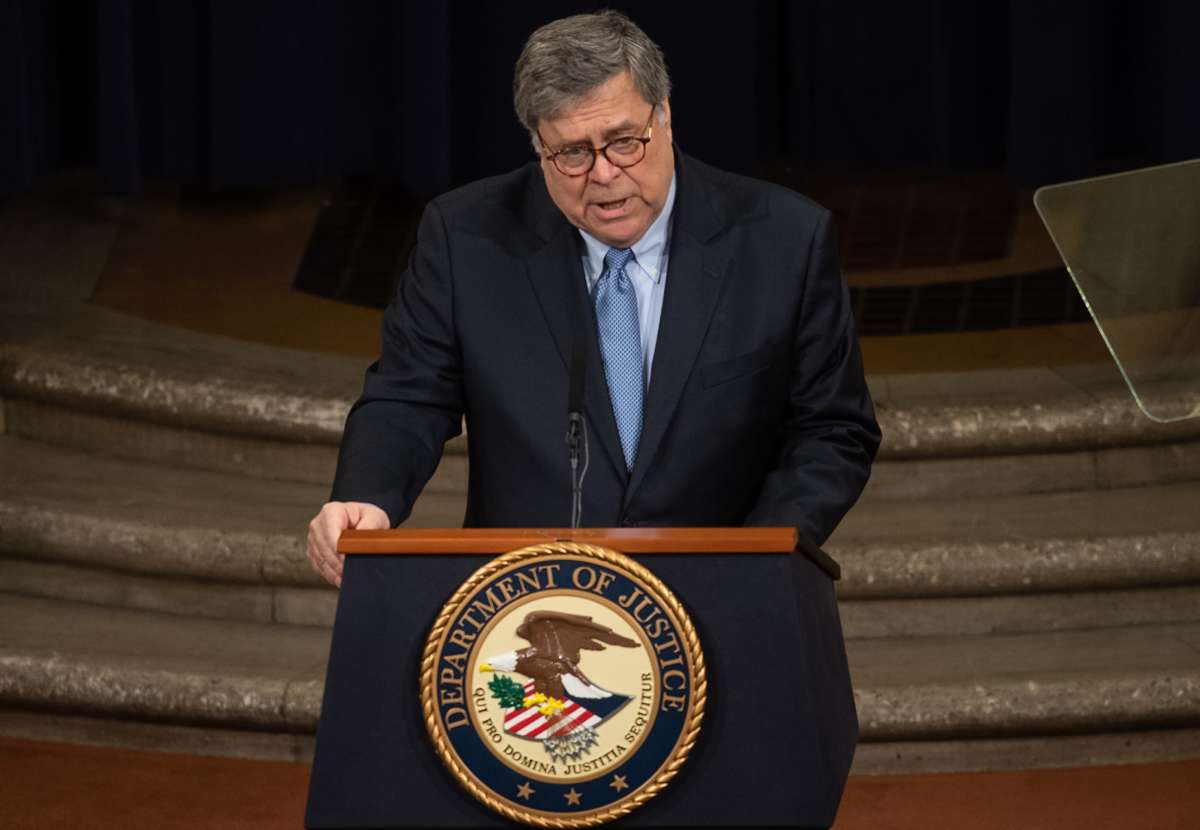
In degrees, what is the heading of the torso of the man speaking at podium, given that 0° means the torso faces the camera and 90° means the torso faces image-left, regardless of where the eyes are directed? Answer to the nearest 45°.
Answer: approximately 0°

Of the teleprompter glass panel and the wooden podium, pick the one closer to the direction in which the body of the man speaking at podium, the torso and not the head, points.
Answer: the wooden podium

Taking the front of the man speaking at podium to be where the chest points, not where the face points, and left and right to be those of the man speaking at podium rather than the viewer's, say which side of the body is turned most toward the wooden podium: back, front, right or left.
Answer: front

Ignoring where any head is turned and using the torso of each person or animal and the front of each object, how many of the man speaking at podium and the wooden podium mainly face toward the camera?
2

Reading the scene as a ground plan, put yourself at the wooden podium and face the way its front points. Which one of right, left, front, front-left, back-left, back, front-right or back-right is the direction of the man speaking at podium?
back
